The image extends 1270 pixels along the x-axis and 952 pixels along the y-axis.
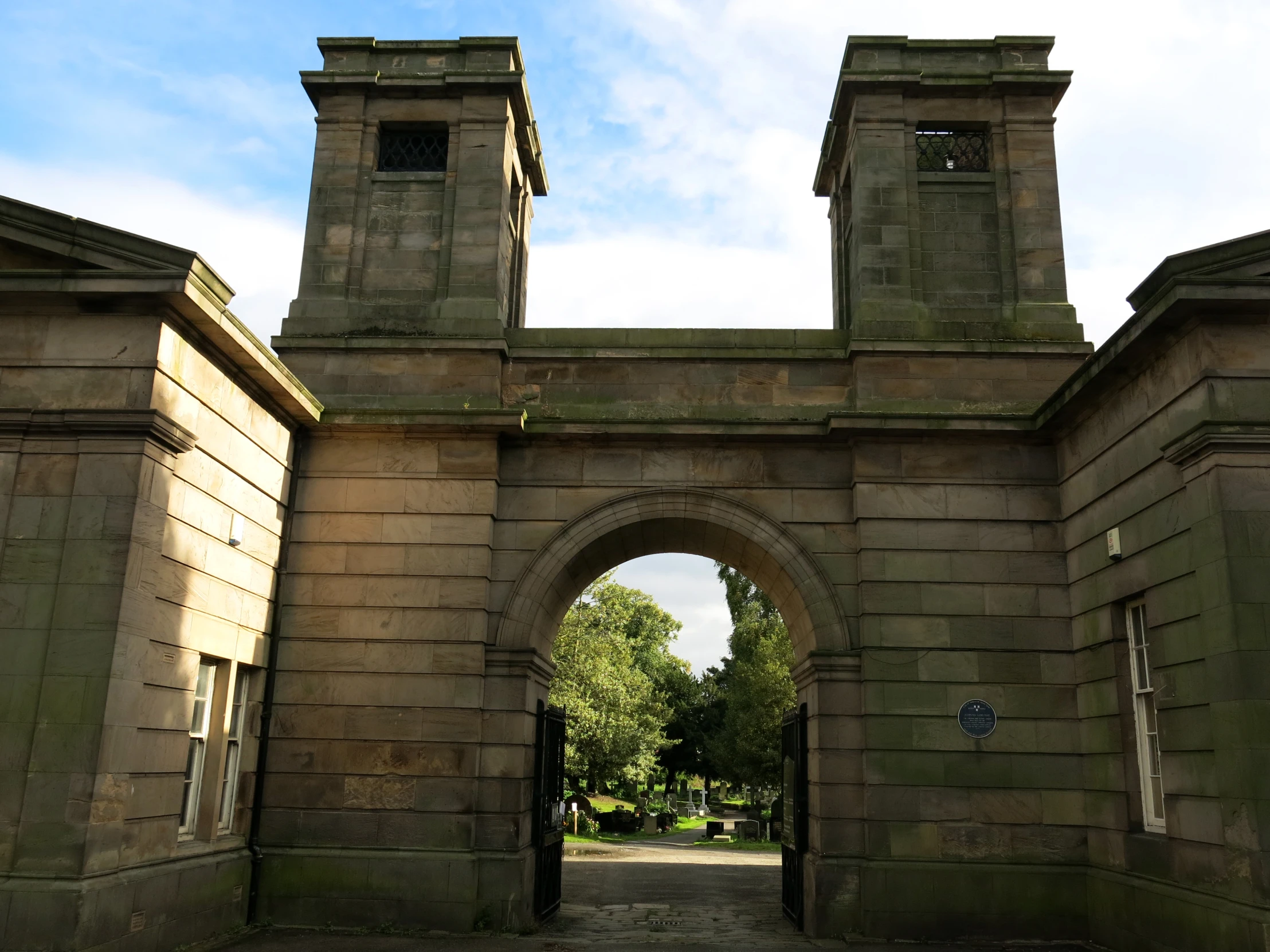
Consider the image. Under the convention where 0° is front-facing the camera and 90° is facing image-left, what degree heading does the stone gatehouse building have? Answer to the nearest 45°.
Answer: approximately 0°

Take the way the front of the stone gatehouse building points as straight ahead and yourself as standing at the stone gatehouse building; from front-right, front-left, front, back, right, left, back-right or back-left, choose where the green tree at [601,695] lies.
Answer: back
